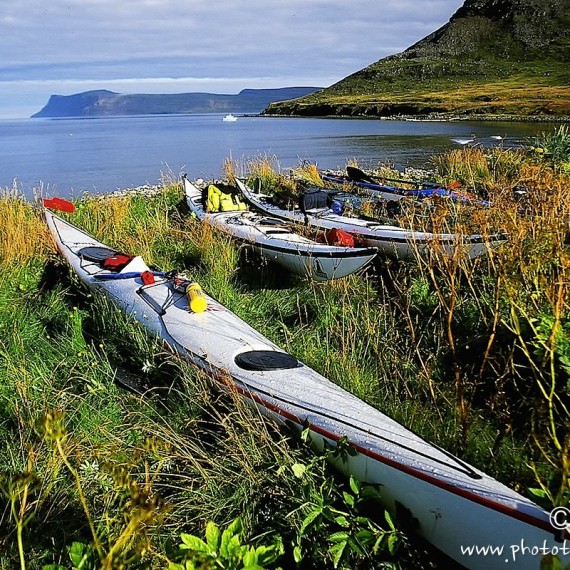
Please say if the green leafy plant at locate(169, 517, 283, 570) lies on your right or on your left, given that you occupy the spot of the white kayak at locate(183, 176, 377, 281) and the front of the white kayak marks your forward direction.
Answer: on your right

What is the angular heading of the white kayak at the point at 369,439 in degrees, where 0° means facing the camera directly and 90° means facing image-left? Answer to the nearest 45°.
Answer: approximately 315°

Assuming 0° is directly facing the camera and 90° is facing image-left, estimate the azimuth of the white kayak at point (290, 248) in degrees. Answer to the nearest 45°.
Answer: approximately 315°

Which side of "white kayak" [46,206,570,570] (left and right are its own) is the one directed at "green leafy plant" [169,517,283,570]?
right

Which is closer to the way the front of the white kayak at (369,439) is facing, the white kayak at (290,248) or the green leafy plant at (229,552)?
the green leafy plant

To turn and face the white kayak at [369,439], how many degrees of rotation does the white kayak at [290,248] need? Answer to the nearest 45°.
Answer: approximately 45° to its right
